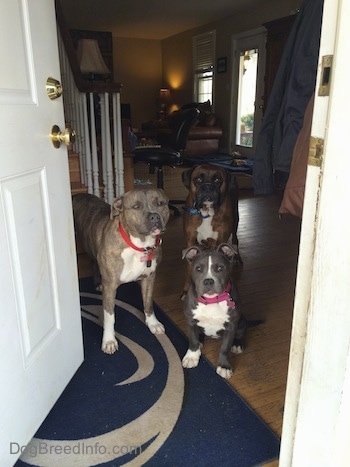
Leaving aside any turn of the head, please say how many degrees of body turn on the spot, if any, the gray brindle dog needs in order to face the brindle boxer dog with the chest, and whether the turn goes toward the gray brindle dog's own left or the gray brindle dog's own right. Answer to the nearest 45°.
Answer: approximately 90° to the gray brindle dog's own left

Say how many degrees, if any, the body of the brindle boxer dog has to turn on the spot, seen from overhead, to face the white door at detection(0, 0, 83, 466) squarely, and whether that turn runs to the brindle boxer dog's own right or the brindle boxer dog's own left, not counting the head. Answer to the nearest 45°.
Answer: approximately 45° to the brindle boxer dog's own right

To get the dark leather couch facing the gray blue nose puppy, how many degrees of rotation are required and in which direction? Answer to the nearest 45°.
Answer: approximately 45° to its left

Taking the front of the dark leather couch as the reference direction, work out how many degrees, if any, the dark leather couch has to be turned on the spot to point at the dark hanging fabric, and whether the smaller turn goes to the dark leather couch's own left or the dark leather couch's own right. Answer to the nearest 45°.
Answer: approximately 45° to the dark leather couch's own left

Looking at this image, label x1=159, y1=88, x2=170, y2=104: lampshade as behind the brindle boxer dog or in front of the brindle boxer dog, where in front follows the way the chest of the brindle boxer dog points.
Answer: behind

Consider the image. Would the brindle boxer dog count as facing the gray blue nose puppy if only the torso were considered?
yes

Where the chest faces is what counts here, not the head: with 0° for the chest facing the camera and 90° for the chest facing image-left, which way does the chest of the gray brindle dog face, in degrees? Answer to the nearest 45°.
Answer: approximately 315°

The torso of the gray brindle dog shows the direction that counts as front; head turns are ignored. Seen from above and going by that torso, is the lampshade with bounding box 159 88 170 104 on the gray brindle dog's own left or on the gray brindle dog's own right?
on the gray brindle dog's own left

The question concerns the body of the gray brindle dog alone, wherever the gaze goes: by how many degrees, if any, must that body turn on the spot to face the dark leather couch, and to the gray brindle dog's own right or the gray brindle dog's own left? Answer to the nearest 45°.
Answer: approximately 135° to the gray brindle dog's own left

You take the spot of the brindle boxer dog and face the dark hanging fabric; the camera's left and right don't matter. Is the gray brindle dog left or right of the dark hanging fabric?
right

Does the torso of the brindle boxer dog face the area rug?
yes
